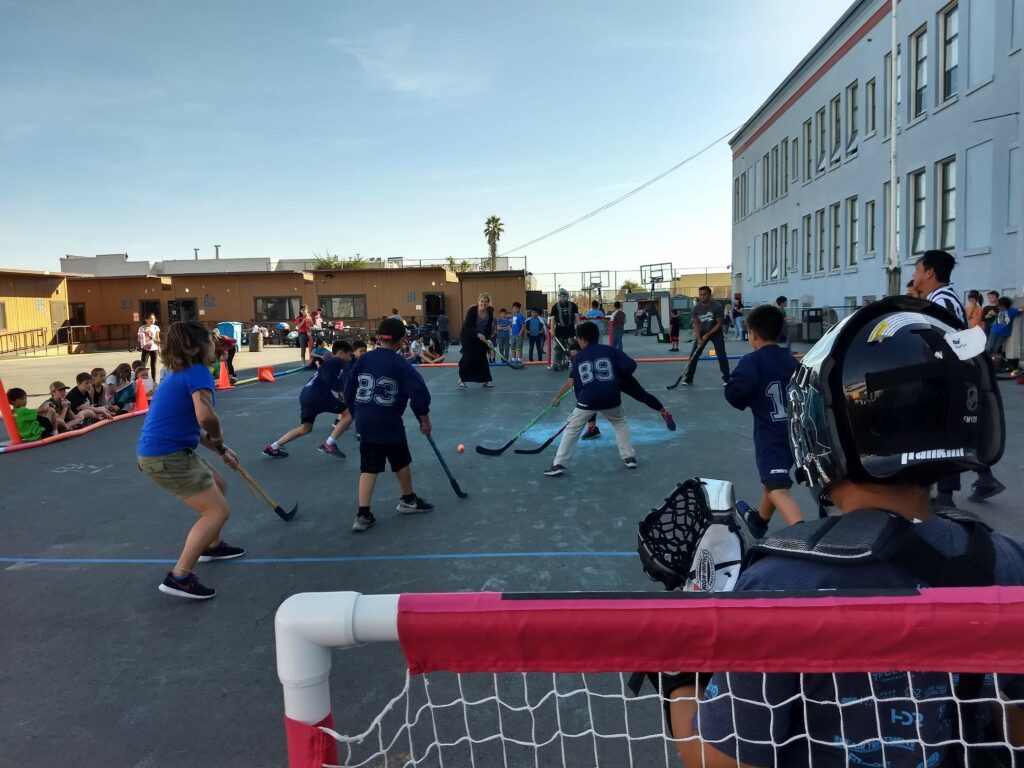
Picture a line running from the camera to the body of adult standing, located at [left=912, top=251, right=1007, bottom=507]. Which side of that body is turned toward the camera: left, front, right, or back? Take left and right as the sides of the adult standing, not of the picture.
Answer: left

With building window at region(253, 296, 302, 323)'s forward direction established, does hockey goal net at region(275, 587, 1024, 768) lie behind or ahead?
ahead

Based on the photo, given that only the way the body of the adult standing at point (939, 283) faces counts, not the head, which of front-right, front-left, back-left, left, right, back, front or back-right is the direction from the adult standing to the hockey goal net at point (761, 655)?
left

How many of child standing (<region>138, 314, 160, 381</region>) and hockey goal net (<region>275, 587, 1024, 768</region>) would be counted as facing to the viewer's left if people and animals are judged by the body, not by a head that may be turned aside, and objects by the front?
0

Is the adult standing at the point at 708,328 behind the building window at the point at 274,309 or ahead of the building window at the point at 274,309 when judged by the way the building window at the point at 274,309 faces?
ahead

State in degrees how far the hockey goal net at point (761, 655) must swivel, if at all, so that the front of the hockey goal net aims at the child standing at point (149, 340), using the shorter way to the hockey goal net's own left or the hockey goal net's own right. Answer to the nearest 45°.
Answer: approximately 45° to the hockey goal net's own left

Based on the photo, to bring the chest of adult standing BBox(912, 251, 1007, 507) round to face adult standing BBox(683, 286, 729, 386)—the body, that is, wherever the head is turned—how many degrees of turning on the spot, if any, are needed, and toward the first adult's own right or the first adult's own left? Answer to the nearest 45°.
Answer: approximately 45° to the first adult's own right

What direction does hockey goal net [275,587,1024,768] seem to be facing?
away from the camera

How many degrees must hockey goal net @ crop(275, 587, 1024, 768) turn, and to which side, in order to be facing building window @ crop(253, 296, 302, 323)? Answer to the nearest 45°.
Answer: approximately 45° to its left

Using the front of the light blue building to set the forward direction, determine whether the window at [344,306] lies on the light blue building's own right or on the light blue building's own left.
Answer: on the light blue building's own right

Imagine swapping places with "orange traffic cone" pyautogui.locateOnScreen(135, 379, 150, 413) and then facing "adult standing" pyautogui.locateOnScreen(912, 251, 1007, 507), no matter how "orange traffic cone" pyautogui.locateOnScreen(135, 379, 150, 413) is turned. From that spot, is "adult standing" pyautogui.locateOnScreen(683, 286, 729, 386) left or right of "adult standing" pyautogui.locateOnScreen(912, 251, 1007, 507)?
left
